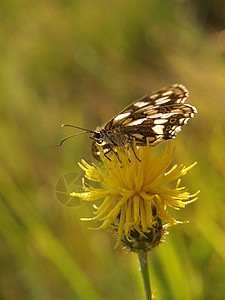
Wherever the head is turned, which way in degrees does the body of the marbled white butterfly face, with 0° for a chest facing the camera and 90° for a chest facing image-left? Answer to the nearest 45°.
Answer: approximately 90°
